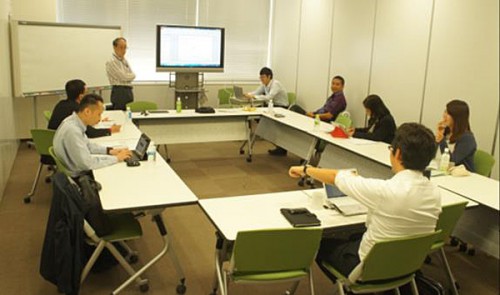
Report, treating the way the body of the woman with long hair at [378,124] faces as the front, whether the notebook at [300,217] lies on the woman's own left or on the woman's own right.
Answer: on the woman's own left

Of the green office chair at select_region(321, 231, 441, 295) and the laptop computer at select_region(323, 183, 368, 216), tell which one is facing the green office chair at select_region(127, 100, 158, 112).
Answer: the green office chair at select_region(321, 231, 441, 295)

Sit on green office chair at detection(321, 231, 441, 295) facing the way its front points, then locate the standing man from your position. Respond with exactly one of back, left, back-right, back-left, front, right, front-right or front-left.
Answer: front

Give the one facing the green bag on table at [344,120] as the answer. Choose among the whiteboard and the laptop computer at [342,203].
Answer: the whiteboard

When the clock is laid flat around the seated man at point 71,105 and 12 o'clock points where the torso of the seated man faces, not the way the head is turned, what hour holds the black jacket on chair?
The black jacket on chair is roughly at 3 o'clock from the seated man.

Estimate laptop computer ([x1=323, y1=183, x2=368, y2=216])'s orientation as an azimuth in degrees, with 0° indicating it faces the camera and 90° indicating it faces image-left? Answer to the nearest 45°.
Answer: approximately 315°

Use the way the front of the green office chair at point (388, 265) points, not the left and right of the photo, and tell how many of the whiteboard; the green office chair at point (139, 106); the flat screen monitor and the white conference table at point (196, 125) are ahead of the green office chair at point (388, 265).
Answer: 4

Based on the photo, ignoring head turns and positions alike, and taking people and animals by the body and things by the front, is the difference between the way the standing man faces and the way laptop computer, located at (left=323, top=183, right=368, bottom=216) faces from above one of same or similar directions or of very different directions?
same or similar directions

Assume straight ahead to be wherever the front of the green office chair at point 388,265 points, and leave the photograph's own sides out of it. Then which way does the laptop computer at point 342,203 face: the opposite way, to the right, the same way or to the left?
the opposite way

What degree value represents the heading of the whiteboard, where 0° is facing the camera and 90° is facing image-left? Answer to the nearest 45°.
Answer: approximately 315°

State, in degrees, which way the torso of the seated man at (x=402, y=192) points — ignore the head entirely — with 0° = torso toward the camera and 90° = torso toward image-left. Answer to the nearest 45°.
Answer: approximately 135°

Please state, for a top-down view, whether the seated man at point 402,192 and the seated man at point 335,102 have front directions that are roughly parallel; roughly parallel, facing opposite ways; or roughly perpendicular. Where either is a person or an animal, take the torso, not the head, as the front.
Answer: roughly perpendicular

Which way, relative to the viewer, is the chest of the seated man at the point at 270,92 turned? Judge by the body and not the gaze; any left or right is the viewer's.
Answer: facing the viewer and to the left of the viewer

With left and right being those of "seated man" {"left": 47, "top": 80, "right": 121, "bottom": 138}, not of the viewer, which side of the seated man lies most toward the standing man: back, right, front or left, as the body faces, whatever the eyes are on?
left

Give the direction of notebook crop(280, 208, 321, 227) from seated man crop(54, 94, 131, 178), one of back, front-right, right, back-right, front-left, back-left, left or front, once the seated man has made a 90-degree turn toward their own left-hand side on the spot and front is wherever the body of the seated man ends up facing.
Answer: back-right

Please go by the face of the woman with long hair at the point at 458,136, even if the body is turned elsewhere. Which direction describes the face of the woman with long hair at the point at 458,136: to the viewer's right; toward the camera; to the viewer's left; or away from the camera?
to the viewer's left

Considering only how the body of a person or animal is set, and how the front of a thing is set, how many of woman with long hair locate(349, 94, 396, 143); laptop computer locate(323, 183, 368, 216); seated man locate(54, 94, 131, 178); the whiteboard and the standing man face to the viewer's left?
1

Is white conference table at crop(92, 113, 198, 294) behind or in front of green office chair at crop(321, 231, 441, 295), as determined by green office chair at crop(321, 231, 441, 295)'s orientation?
in front

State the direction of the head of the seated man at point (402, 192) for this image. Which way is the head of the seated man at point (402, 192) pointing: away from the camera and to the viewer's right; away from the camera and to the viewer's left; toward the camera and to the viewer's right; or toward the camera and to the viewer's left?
away from the camera and to the viewer's left

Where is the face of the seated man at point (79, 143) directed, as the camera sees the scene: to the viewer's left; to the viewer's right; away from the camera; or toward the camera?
to the viewer's right
